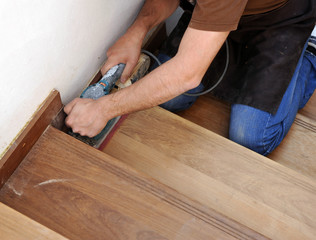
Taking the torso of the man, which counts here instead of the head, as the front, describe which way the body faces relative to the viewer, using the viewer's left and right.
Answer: facing the viewer and to the left of the viewer

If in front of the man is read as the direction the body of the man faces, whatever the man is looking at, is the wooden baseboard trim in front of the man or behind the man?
in front

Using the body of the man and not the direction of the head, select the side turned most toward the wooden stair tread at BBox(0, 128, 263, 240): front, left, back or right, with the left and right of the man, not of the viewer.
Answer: front
